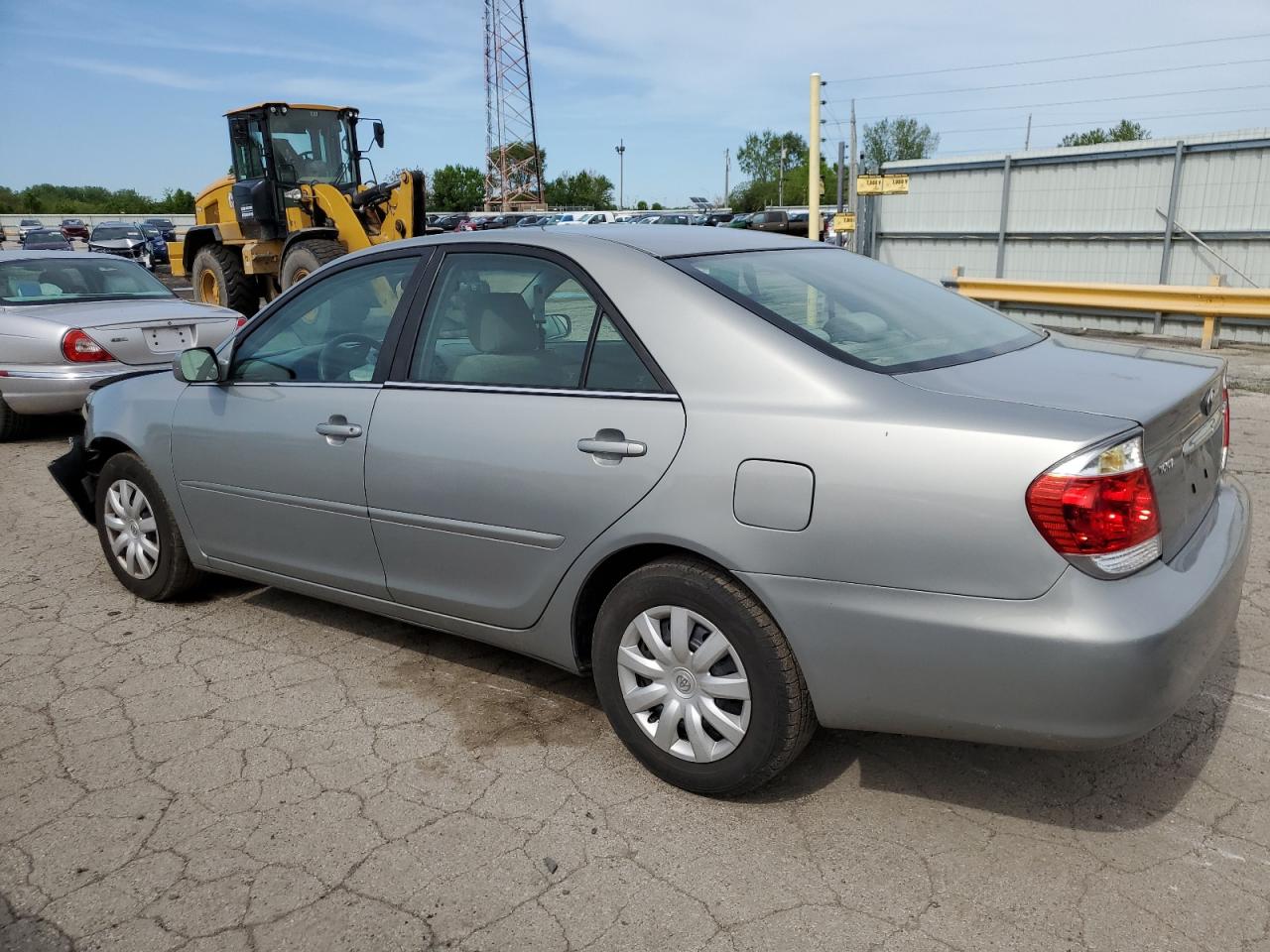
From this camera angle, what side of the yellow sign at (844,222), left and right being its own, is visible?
front

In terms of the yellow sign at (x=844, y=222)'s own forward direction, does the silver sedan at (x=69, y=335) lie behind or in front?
in front

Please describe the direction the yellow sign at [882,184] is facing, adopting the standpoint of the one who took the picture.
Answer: facing the viewer

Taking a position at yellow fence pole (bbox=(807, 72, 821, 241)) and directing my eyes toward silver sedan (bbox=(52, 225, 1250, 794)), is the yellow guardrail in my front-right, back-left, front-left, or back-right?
front-left

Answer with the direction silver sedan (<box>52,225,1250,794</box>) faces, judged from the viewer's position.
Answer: facing away from the viewer and to the left of the viewer

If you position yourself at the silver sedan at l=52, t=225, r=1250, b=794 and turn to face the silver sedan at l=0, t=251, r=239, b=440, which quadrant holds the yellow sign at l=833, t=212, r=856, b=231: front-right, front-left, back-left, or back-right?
front-right

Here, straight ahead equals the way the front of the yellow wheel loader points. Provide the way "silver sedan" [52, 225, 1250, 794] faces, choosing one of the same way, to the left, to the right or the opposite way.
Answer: the opposite way

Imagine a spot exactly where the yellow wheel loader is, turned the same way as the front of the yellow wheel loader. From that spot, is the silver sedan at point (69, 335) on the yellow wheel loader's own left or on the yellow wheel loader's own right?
on the yellow wheel loader's own right

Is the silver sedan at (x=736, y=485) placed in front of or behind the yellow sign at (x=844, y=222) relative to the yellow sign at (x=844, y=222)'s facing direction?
in front

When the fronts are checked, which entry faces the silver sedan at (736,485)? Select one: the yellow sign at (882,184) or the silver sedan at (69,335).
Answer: the yellow sign

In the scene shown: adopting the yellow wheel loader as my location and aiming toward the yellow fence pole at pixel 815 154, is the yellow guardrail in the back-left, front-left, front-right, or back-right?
front-right

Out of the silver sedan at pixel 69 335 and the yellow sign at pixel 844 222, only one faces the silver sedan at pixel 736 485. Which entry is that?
the yellow sign

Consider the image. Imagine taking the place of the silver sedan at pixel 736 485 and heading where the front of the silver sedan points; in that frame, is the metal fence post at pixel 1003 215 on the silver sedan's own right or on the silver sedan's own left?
on the silver sedan's own right
